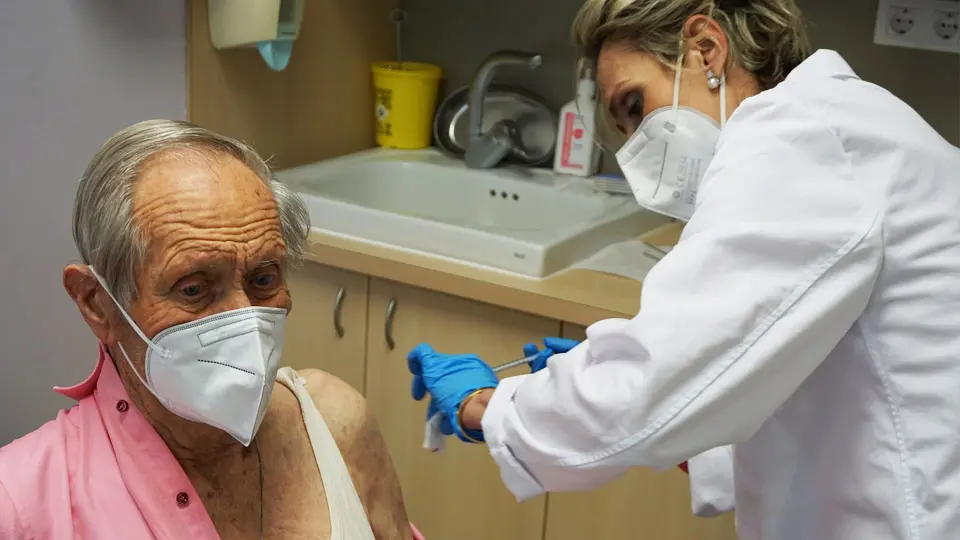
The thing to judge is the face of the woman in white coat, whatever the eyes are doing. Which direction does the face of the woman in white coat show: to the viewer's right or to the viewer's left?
to the viewer's left

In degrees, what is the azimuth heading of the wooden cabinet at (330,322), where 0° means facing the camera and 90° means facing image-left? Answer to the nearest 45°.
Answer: approximately 45°

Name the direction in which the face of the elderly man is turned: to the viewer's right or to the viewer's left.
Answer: to the viewer's right

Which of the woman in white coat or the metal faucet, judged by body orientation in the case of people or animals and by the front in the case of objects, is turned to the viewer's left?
the woman in white coat

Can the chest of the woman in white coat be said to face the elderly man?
yes

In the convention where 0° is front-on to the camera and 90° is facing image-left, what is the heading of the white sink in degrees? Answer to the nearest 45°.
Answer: approximately 45°

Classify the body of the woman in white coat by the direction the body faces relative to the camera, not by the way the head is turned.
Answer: to the viewer's left
